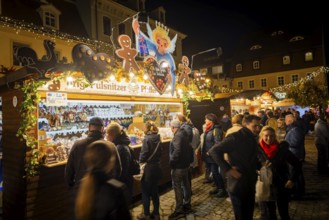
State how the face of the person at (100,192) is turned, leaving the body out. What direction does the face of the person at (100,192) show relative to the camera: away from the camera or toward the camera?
away from the camera

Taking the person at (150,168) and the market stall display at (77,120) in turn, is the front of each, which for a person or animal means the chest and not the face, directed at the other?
yes

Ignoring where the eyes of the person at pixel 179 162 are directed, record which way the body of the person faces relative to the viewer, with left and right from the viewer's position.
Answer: facing to the left of the viewer

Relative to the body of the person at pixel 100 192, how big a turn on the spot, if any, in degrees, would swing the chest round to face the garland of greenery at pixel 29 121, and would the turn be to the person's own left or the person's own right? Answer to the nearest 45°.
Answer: approximately 90° to the person's own left

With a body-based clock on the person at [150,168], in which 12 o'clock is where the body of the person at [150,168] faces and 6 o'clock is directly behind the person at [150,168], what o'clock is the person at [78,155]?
the person at [78,155] is roughly at 9 o'clock from the person at [150,168].

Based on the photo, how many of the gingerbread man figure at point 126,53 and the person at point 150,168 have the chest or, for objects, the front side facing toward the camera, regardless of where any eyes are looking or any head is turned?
1

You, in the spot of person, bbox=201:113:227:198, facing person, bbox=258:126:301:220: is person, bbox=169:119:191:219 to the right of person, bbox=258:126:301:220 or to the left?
right

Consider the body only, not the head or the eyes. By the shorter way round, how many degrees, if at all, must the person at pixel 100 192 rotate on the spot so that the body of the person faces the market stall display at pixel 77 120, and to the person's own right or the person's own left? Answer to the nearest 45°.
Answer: approximately 45° to the person's own left
